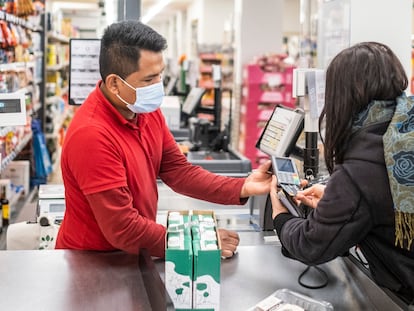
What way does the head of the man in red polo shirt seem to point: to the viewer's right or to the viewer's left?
to the viewer's right

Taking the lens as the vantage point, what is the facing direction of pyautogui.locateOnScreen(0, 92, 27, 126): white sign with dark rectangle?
facing the viewer

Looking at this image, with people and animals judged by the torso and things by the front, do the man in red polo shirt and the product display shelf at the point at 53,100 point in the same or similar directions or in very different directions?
same or similar directions

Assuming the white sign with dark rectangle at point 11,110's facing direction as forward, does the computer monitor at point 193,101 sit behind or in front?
behind

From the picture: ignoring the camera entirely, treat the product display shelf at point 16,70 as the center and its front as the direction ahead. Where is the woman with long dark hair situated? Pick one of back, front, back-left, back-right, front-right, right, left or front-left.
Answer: front-right

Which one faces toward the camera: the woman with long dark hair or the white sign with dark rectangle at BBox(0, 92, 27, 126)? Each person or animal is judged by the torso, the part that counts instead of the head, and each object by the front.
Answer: the white sign with dark rectangle

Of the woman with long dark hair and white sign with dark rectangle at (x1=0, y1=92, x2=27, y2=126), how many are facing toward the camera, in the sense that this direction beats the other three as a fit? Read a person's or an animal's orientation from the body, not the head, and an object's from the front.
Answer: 1

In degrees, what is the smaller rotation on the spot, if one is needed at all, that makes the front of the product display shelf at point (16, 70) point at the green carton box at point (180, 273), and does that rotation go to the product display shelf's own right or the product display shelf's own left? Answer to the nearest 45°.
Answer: approximately 45° to the product display shelf's own right

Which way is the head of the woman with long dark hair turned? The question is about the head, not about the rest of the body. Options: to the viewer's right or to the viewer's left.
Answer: to the viewer's left

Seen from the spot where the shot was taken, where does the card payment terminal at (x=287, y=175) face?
facing the viewer and to the right of the viewer
